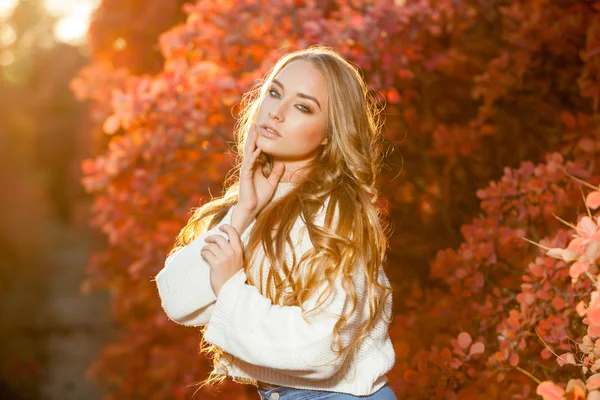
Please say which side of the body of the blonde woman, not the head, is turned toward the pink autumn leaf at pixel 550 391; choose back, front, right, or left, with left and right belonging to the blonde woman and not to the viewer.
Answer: left

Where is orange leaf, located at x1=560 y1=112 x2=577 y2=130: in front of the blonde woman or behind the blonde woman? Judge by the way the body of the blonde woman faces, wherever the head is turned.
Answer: behind

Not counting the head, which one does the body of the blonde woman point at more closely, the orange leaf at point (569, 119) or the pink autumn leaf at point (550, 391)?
the pink autumn leaf

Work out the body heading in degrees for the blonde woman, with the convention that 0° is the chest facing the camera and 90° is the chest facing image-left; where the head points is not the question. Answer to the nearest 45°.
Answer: approximately 45°
